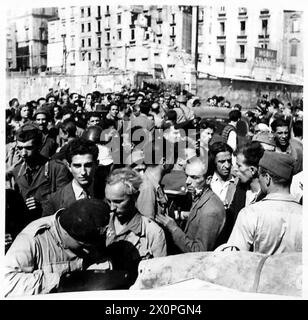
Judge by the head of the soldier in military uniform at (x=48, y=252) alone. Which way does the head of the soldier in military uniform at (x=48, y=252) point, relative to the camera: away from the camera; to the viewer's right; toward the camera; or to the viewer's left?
to the viewer's right

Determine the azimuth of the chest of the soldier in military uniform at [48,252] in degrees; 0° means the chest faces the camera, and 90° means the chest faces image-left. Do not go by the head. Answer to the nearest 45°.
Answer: approximately 315°

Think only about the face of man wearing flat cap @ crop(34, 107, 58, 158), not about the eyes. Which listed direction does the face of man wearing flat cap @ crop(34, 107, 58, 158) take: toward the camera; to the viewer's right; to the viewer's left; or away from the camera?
toward the camera

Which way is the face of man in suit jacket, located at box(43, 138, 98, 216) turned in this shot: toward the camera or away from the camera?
toward the camera

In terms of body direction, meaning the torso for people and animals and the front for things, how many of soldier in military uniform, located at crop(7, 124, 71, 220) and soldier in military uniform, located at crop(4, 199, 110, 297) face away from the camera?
0

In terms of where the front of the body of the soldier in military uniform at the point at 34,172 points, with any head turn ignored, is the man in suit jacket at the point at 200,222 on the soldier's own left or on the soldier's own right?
on the soldier's own left

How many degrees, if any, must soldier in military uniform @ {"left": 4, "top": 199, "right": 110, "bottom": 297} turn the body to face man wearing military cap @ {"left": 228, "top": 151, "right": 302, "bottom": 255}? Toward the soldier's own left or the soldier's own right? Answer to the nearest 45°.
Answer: approximately 45° to the soldier's own left

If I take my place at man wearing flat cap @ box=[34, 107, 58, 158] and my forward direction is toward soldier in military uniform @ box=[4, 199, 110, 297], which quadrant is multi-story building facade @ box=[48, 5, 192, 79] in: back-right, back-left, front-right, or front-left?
back-left
